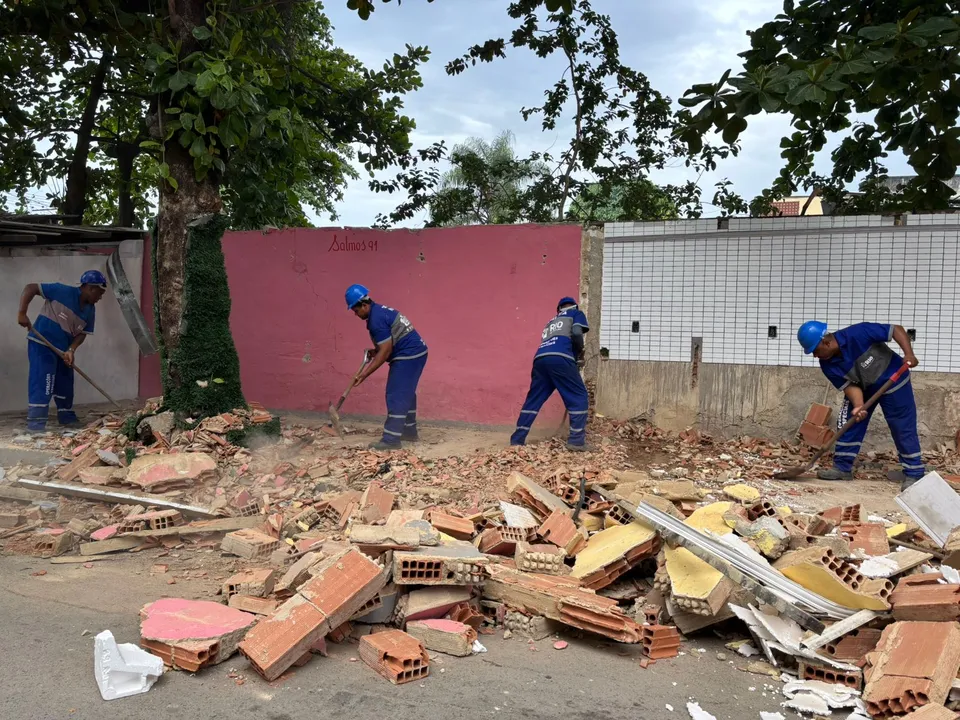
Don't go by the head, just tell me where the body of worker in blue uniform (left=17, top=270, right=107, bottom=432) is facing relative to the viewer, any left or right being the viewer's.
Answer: facing the viewer and to the right of the viewer

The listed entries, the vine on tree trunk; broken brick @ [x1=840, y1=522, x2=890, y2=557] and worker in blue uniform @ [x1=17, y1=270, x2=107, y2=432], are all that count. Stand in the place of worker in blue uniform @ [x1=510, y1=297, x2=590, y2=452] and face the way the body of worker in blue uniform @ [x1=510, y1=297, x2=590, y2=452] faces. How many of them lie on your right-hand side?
1

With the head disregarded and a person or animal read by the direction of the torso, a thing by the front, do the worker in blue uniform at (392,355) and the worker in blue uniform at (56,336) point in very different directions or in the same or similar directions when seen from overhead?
very different directions

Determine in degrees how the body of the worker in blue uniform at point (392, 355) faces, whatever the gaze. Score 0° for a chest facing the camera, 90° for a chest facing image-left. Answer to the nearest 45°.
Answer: approximately 90°

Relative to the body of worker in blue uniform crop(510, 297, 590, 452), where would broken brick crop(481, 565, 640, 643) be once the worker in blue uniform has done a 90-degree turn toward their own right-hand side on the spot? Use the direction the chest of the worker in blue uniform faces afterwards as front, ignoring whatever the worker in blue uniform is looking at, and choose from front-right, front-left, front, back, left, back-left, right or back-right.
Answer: front-right

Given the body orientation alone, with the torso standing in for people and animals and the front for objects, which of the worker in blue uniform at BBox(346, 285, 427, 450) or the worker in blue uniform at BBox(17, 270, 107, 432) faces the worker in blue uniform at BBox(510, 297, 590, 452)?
the worker in blue uniform at BBox(17, 270, 107, 432)

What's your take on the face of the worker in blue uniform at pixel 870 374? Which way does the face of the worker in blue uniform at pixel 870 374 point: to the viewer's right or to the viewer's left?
to the viewer's left

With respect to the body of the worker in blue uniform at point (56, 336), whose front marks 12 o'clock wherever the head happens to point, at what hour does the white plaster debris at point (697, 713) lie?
The white plaster debris is roughly at 1 o'clock from the worker in blue uniform.

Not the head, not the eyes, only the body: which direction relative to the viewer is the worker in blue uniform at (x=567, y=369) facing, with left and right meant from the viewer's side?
facing away from the viewer and to the right of the viewer

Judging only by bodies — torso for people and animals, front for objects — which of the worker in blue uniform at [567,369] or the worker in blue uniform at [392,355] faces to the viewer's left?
the worker in blue uniform at [392,355]

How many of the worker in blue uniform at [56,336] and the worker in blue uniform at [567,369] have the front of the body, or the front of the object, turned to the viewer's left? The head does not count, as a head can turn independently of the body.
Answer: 0

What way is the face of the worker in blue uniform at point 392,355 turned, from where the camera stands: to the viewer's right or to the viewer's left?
to the viewer's left

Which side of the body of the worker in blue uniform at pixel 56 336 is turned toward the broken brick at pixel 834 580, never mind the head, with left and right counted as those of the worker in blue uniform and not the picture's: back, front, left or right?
front

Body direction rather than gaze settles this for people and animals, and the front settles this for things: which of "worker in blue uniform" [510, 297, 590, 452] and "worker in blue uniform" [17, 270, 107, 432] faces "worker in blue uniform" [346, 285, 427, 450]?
"worker in blue uniform" [17, 270, 107, 432]

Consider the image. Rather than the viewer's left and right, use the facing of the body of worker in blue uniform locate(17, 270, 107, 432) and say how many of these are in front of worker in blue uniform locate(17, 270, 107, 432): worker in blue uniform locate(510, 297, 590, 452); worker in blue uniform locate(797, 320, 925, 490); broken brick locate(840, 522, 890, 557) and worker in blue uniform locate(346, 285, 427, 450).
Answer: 4

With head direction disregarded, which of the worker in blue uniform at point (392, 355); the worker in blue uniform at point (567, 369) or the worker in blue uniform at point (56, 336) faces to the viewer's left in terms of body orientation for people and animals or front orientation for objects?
the worker in blue uniform at point (392, 355)

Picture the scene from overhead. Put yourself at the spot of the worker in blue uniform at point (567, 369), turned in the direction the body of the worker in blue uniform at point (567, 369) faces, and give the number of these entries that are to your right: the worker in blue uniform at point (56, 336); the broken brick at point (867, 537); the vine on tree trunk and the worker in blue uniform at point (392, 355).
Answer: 1
